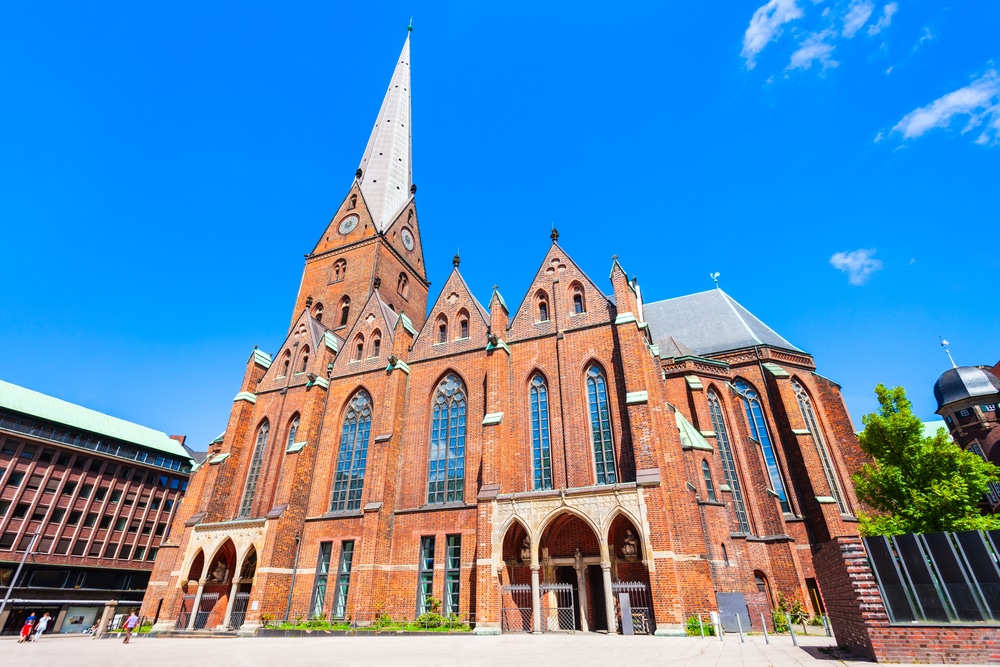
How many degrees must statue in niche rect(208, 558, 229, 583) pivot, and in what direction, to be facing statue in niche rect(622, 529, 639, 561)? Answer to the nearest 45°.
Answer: approximately 90° to its left

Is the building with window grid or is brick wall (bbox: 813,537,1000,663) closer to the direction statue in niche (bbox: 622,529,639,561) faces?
the brick wall

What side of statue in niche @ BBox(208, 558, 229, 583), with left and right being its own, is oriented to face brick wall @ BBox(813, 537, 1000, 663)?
left

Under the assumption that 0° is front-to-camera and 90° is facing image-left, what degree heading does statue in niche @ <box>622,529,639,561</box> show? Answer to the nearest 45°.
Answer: approximately 0°

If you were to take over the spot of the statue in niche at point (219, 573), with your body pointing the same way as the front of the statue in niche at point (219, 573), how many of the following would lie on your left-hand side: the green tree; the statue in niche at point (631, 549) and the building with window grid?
2

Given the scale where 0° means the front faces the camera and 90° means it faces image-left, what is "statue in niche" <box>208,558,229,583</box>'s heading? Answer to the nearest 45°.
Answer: approximately 45°

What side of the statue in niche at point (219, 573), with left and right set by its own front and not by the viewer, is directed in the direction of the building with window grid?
right

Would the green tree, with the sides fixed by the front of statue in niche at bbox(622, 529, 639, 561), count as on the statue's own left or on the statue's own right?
on the statue's own left

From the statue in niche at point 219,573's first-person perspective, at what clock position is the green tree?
The green tree is roughly at 9 o'clock from the statue in niche.
